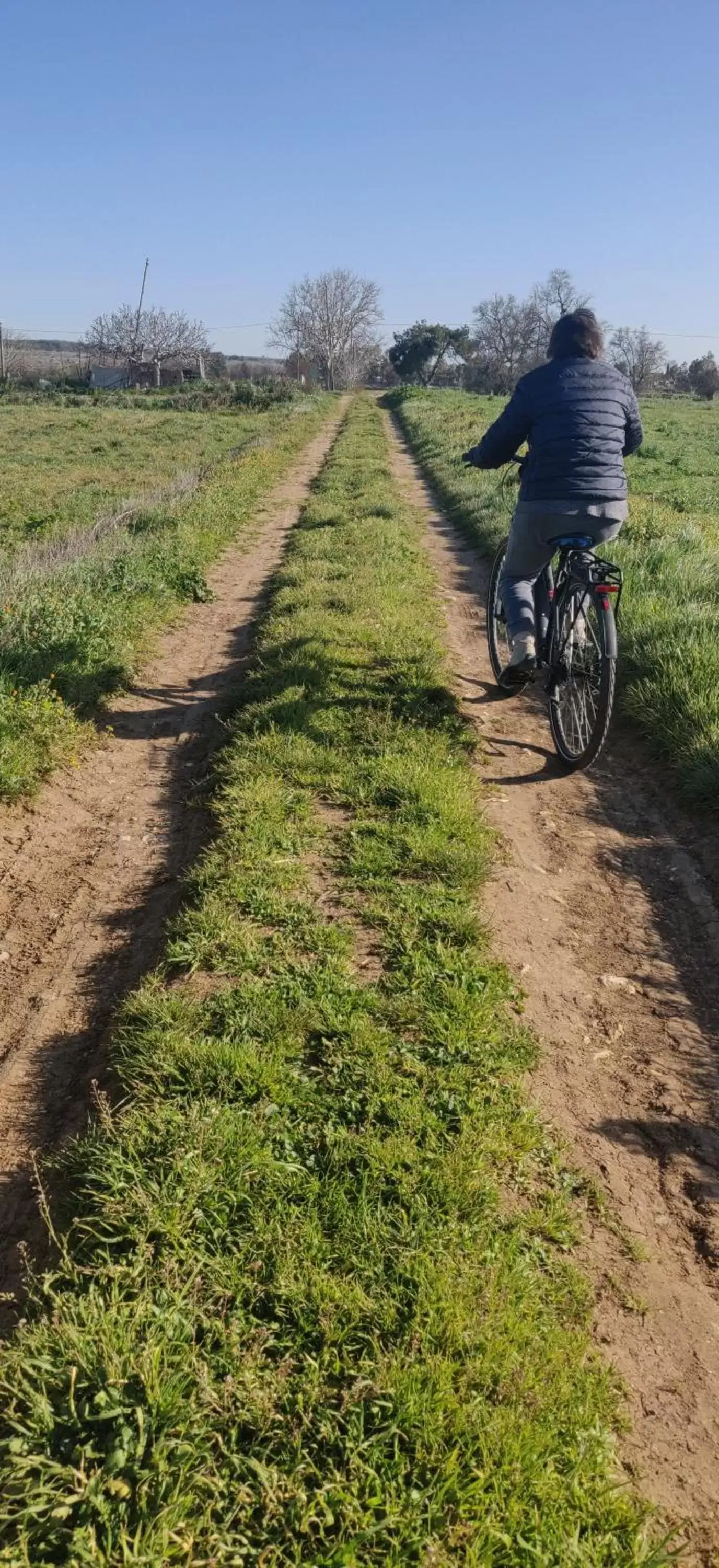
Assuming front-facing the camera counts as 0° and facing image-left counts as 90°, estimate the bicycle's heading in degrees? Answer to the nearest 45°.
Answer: approximately 135°

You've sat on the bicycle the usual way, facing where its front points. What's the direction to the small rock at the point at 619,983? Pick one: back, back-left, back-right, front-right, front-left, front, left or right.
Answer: back-left

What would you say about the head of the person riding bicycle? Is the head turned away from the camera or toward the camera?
away from the camera
